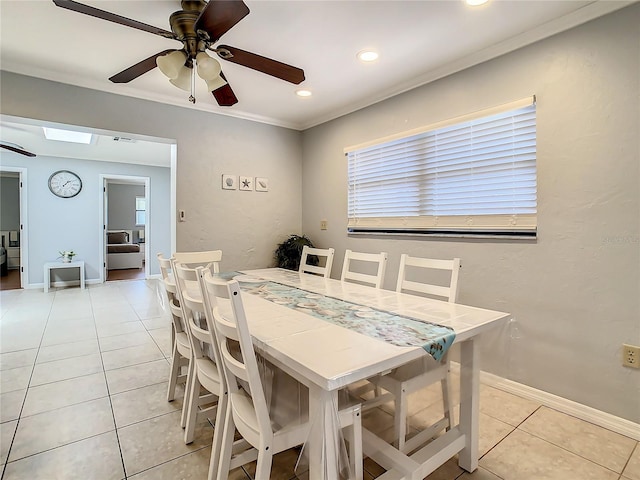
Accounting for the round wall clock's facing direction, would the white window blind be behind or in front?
in front

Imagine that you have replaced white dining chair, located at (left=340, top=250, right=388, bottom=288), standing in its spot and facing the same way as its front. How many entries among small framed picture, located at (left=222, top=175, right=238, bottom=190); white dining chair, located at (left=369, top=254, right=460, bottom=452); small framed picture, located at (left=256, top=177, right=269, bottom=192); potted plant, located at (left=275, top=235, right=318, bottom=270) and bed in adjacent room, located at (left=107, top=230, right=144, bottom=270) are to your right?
4

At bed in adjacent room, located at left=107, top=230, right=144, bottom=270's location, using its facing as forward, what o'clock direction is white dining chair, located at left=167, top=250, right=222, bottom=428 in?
The white dining chair is roughly at 12 o'clock from the bed in adjacent room.

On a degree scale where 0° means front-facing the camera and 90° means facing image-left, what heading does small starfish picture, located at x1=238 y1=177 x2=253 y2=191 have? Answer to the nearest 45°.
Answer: approximately 0°

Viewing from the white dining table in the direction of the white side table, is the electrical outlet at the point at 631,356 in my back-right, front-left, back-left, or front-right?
back-right

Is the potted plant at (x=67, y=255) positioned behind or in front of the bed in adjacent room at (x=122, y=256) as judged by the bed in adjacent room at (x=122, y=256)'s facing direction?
in front

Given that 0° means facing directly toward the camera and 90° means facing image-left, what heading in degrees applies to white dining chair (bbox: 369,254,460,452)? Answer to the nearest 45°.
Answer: approximately 45°

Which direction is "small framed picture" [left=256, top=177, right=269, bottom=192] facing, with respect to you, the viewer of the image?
facing the viewer

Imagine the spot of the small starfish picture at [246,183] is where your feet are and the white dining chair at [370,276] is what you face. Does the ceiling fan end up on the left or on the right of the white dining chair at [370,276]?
right

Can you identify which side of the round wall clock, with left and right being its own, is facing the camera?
front

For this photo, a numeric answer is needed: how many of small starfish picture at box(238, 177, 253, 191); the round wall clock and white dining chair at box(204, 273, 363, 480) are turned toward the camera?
2

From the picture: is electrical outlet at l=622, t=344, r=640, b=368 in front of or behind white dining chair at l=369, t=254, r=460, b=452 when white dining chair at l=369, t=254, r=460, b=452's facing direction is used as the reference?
behind
